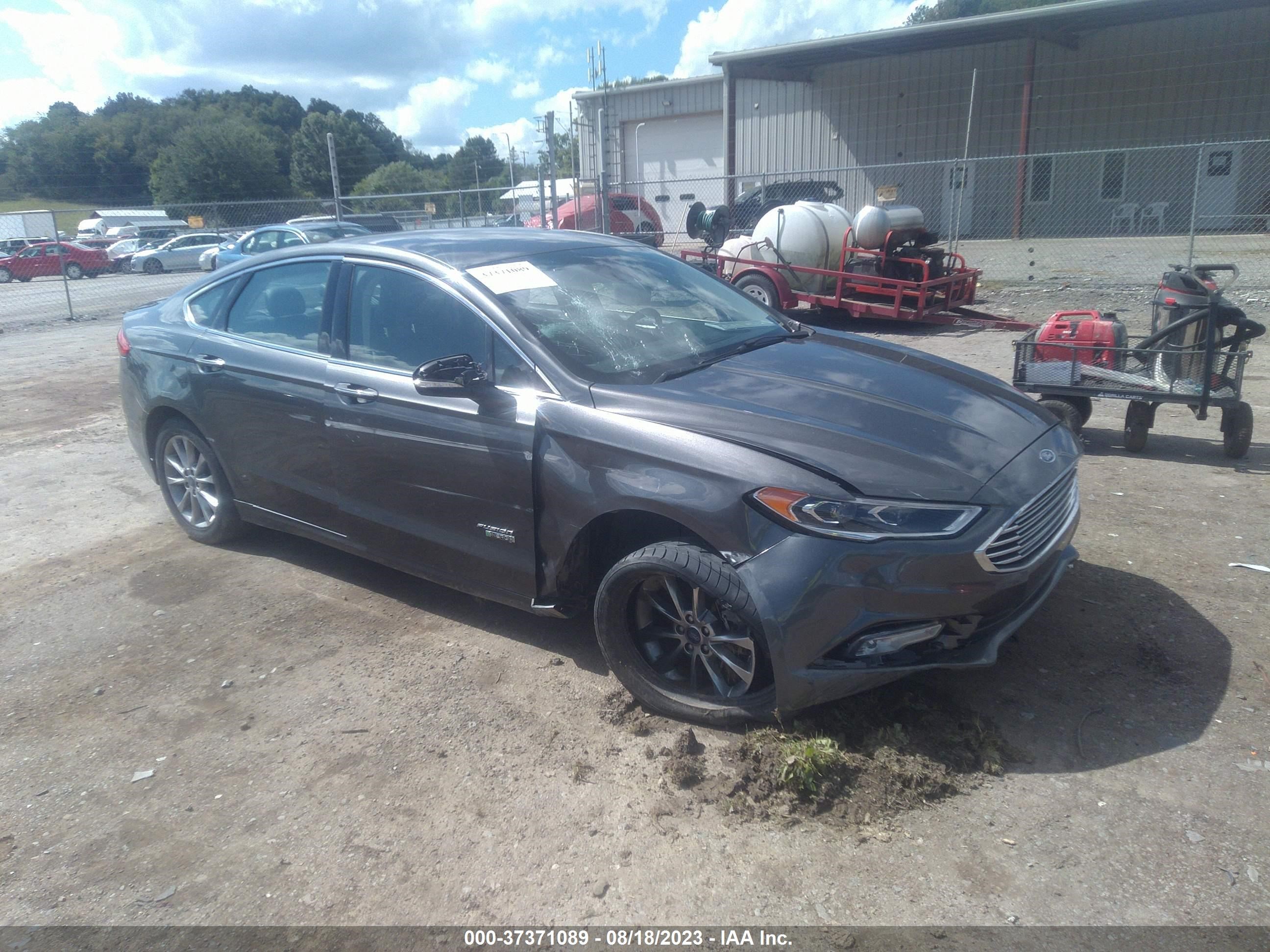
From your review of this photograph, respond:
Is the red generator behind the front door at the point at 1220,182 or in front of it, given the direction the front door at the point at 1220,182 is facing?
in front

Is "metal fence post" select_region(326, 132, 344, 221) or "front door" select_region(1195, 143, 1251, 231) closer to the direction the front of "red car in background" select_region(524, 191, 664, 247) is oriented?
the metal fence post

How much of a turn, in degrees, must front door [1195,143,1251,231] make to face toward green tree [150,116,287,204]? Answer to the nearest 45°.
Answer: approximately 90° to its right

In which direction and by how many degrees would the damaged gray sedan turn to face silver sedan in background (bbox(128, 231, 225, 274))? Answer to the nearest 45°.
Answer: approximately 180°

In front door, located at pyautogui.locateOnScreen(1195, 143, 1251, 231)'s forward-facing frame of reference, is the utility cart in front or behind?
in front

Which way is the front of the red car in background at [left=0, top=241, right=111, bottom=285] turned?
to the viewer's left

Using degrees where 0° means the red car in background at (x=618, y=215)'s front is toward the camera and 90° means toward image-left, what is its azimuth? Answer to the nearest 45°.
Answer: approximately 90°

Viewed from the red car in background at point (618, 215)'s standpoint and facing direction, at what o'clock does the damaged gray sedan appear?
The damaged gray sedan is roughly at 9 o'clock from the red car in background.

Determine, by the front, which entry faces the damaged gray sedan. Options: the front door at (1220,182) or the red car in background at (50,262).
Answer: the front door
